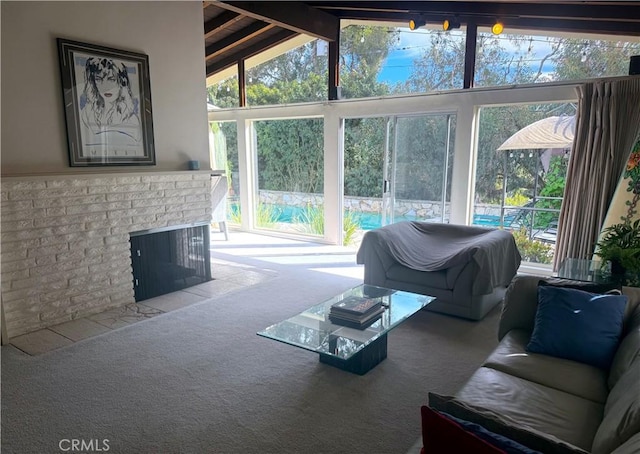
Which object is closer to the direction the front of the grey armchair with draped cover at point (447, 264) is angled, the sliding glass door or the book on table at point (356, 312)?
the book on table

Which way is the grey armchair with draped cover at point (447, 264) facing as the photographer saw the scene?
facing the viewer and to the left of the viewer

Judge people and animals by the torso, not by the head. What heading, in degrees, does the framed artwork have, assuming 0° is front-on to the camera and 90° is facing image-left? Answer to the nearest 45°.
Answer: approximately 315°

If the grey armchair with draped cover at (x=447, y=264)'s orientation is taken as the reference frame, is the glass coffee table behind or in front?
in front

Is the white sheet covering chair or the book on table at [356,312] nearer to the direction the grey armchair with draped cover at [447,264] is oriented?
the book on table

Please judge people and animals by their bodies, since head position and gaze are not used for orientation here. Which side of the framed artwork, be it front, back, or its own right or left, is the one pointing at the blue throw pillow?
front

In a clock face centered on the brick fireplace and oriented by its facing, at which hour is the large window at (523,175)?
The large window is roughly at 11 o'clock from the brick fireplace.

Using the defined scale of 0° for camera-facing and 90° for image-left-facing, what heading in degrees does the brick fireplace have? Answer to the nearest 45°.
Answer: approximately 315°

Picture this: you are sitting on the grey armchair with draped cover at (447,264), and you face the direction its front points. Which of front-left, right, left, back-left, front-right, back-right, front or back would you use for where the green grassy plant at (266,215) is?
right

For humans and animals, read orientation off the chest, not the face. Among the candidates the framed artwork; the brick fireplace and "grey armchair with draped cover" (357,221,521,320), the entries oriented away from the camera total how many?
0

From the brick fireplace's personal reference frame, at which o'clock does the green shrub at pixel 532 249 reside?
The green shrub is roughly at 11 o'clock from the brick fireplace.

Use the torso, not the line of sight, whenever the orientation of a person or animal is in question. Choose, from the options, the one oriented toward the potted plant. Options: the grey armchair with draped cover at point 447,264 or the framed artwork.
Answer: the framed artwork

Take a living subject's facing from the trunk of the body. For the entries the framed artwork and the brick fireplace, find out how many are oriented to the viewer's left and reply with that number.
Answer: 0

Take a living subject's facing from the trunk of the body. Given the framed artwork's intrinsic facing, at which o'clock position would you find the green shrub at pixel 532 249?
The green shrub is roughly at 11 o'clock from the framed artwork.

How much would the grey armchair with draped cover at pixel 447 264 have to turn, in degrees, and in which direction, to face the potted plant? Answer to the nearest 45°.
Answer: approximately 135° to its left

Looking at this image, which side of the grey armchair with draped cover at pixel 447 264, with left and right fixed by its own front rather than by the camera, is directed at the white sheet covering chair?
right

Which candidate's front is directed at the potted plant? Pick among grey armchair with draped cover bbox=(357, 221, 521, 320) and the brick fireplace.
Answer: the brick fireplace
